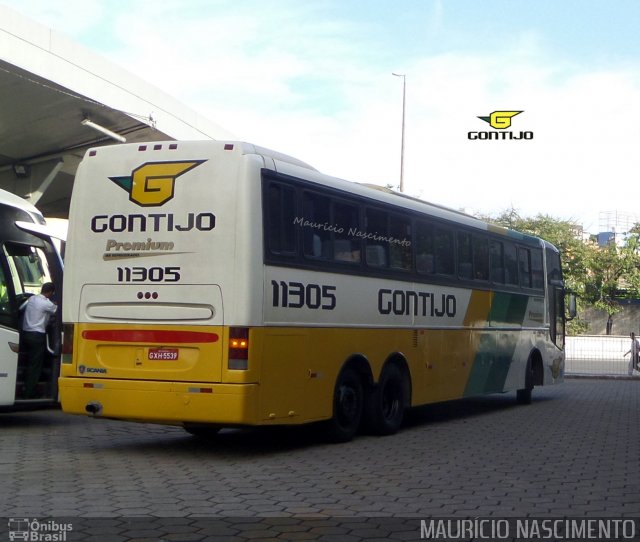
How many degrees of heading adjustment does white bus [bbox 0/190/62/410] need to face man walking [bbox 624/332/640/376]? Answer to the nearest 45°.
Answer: approximately 90° to its left

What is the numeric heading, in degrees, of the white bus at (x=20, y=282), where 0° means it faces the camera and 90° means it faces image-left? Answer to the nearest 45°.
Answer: approximately 315°

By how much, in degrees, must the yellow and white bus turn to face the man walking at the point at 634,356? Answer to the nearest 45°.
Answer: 0° — it already faces them

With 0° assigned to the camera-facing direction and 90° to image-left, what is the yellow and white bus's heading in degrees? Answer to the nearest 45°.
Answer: approximately 225°

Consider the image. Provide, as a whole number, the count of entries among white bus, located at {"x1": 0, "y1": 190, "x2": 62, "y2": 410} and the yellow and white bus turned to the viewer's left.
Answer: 0

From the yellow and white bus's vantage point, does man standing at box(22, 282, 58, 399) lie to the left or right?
on its left
